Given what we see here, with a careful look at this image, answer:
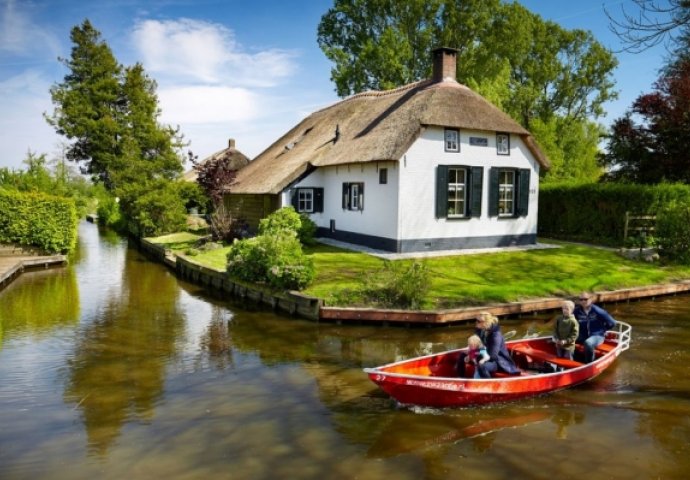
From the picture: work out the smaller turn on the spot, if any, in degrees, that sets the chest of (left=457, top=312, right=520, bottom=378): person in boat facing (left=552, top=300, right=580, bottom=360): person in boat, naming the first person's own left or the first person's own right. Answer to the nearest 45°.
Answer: approximately 135° to the first person's own right

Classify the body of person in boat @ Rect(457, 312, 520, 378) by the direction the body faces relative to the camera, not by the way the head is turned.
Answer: to the viewer's left

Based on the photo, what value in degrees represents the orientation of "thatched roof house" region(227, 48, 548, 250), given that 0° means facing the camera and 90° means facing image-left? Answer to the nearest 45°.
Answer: approximately 315°

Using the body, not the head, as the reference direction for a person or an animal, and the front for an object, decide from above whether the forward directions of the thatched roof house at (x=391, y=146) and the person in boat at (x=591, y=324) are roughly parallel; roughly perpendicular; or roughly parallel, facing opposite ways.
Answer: roughly perpendicular

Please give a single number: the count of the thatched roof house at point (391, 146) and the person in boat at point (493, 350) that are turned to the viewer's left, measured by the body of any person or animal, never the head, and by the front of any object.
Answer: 1

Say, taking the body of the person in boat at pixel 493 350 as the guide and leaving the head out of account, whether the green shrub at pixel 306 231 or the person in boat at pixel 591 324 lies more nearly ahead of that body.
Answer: the green shrub

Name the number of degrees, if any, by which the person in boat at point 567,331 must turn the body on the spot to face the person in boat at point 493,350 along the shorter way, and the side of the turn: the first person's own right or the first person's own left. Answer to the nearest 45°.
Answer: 0° — they already face them

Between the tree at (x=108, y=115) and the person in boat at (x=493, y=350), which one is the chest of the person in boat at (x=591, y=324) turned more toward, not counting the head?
the person in boat

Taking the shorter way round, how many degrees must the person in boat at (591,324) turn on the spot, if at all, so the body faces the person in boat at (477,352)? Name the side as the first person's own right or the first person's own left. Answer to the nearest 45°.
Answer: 0° — they already face them

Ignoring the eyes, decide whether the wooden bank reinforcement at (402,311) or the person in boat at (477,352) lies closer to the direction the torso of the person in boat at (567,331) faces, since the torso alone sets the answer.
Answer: the person in boat
